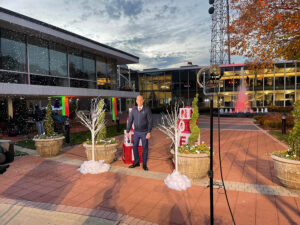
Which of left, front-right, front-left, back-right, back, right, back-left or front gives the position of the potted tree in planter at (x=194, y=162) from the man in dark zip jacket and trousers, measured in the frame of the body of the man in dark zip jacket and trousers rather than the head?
front-left

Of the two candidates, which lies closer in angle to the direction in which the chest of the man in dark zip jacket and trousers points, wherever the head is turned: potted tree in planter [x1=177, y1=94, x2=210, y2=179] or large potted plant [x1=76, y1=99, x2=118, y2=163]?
the potted tree in planter

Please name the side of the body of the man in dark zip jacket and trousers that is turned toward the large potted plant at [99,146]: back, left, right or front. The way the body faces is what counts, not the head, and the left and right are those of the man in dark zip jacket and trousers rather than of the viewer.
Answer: right

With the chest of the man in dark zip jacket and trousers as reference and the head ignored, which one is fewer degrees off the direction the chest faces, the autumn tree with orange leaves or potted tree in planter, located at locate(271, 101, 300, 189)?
the potted tree in planter

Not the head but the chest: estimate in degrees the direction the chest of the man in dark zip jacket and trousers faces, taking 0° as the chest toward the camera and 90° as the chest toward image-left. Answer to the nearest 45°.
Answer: approximately 0°

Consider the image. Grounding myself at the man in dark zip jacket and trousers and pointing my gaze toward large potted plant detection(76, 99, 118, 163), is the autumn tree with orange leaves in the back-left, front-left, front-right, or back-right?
back-right

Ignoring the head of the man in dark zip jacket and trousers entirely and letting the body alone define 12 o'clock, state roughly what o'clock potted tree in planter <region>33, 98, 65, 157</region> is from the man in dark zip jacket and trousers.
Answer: The potted tree in planter is roughly at 4 o'clock from the man in dark zip jacket and trousers.

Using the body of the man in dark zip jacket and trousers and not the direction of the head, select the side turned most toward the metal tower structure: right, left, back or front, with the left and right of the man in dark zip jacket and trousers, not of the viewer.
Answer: back

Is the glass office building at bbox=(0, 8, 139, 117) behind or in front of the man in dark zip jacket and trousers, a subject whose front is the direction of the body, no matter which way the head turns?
behind

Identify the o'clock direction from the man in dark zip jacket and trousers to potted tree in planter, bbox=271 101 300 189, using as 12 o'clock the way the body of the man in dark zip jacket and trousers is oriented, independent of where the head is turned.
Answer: The potted tree in planter is roughly at 10 o'clock from the man in dark zip jacket and trousers.

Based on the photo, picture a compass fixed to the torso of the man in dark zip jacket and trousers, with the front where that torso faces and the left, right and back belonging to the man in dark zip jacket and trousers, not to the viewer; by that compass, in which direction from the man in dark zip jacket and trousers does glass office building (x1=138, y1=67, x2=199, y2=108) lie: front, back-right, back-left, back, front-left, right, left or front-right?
back
